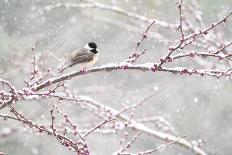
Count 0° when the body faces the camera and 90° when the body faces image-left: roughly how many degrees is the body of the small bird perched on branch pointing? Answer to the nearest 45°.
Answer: approximately 270°
